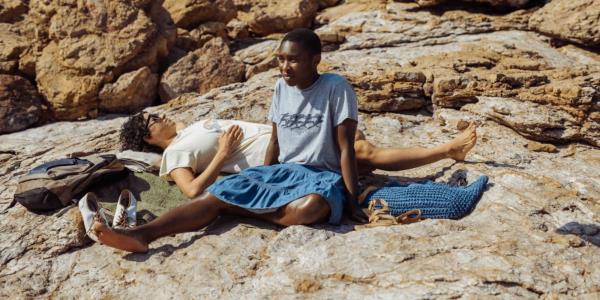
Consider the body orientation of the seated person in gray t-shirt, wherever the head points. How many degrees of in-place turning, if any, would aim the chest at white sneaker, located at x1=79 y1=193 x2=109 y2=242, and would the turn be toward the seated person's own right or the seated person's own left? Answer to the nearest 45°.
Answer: approximately 45° to the seated person's own right

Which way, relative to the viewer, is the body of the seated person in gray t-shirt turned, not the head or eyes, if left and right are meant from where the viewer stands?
facing the viewer and to the left of the viewer

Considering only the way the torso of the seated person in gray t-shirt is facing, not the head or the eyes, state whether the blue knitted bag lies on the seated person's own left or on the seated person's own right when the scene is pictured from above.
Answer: on the seated person's own left

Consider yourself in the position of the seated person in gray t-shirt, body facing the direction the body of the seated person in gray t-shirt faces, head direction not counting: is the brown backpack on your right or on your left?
on your right

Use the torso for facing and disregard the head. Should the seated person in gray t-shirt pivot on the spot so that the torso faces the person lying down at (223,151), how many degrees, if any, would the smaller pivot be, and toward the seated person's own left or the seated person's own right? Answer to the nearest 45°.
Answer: approximately 90° to the seated person's own right
